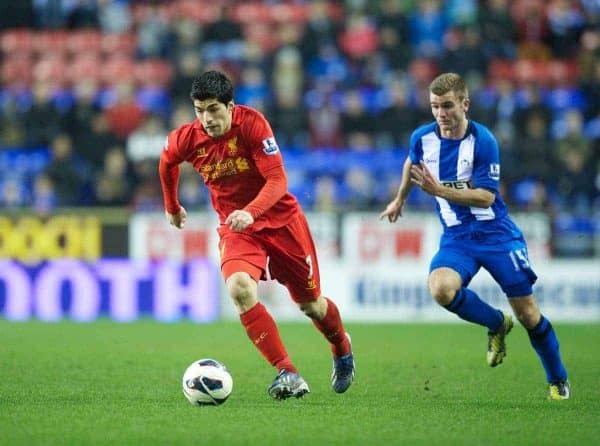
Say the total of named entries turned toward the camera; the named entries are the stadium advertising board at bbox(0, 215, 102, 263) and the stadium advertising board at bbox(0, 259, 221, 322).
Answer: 2

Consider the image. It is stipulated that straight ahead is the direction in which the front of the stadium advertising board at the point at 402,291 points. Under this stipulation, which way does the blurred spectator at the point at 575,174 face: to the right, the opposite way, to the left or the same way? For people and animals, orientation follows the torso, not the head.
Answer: the same way

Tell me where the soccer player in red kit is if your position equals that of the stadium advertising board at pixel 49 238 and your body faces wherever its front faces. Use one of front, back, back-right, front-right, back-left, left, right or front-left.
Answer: front

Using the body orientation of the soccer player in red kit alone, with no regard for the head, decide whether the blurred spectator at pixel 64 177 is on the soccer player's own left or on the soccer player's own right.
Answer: on the soccer player's own right

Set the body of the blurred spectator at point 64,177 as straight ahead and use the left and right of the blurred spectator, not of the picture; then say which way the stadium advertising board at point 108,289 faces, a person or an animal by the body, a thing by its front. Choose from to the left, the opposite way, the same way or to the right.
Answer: the same way

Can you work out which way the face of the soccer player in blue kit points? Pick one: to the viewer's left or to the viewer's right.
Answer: to the viewer's left

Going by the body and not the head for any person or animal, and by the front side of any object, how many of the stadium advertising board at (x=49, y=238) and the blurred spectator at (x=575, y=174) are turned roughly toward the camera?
2

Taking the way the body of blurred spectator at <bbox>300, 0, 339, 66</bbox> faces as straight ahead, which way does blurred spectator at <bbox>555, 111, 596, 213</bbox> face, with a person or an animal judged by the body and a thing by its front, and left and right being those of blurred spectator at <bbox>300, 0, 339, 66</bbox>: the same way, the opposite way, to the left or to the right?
the same way

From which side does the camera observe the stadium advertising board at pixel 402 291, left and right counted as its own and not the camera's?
front

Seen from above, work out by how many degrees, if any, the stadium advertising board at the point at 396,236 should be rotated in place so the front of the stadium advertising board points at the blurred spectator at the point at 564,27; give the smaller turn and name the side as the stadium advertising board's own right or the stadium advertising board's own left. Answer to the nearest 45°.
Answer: approximately 135° to the stadium advertising board's own left

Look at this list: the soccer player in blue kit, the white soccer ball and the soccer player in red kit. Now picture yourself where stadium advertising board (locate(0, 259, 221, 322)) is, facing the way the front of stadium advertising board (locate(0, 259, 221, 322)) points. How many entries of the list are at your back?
0

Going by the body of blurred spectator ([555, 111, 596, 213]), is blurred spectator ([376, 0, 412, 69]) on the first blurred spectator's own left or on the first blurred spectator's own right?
on the first blurred spectator's own right

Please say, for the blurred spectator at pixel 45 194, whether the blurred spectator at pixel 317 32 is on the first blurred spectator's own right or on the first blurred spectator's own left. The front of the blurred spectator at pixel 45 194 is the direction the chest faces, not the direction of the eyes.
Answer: on the first blurred spectator's own left

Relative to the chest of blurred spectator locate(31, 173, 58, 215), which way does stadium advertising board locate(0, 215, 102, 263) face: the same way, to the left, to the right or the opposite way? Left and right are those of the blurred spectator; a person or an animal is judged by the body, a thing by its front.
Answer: the same way

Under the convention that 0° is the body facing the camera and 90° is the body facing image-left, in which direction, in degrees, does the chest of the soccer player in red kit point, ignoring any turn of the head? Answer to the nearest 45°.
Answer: approximately 45°

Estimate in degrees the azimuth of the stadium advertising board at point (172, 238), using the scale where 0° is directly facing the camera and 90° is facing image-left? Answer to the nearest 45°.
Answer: approximately 0°

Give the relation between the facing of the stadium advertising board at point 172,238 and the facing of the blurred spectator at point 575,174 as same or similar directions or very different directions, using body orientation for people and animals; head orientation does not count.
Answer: same or similar directions

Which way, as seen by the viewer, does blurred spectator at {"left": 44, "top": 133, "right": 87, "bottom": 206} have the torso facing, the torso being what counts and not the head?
toward the camera
